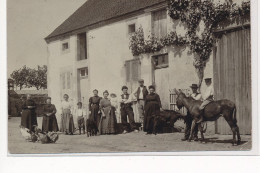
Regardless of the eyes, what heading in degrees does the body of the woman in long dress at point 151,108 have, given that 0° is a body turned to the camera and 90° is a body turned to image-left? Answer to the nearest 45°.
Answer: approximately 0°
